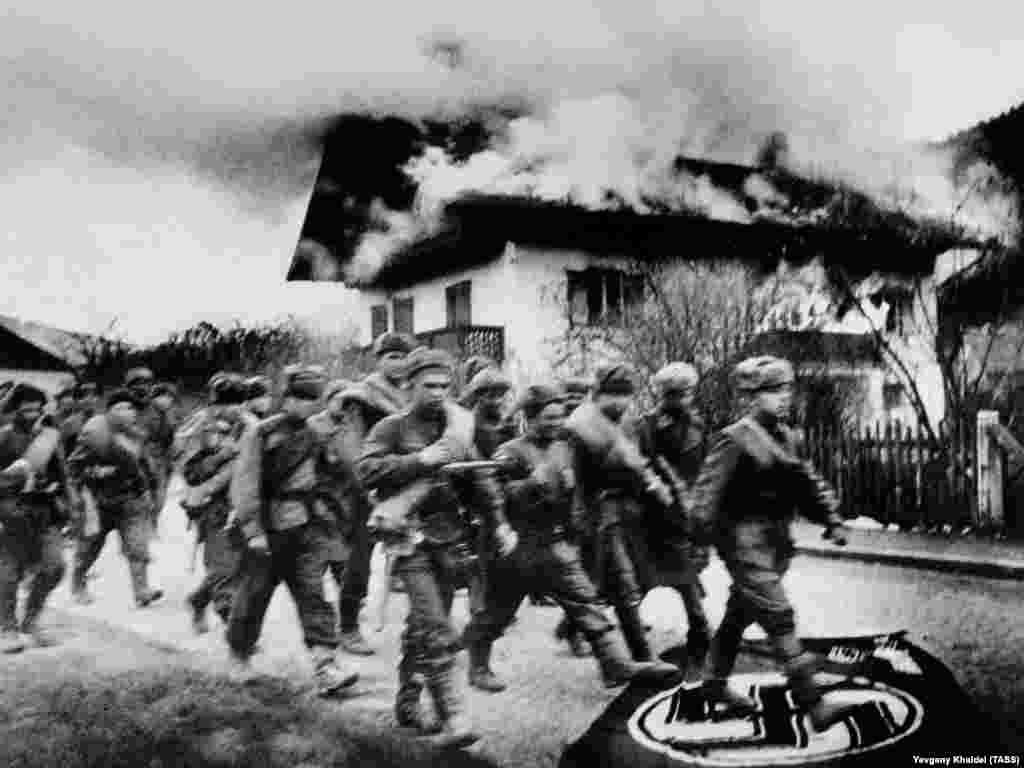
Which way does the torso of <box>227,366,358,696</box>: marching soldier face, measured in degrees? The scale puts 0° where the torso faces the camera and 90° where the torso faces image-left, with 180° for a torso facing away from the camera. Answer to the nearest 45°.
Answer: approximately 315°

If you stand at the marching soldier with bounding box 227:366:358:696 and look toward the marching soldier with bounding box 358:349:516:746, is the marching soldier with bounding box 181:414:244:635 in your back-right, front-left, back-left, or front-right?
back-left

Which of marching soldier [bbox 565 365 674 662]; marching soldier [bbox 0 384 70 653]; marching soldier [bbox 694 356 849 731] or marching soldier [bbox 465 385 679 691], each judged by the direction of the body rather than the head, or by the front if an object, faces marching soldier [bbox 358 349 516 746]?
marching soldier [bbox 0 384 70 653]

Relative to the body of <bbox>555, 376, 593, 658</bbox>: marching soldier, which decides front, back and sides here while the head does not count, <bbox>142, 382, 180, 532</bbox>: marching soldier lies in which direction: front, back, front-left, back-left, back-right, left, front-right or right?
back-right

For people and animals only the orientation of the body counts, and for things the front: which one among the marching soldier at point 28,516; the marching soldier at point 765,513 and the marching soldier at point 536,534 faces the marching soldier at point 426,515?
the marching soldier at point 28,516
